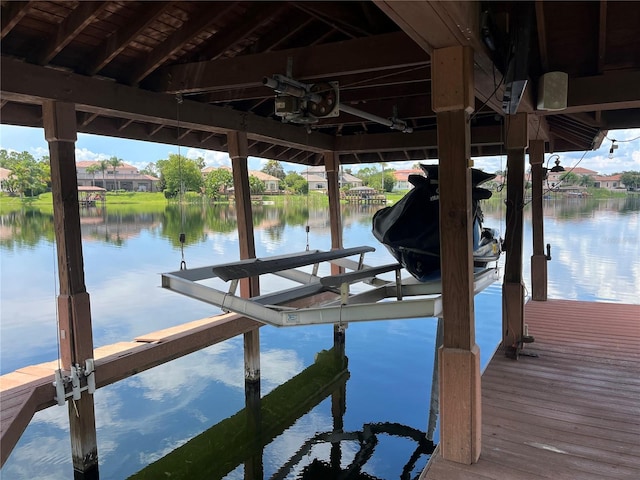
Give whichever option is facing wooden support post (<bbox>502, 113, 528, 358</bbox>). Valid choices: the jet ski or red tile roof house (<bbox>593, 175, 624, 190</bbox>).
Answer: the red tile roof house

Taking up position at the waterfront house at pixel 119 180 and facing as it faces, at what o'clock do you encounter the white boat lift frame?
The white boat lift frame is roughly at 12 o'clock from the waterfront house.

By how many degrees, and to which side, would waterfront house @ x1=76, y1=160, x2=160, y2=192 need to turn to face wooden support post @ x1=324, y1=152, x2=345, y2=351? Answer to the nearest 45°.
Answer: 0° — it already faces it

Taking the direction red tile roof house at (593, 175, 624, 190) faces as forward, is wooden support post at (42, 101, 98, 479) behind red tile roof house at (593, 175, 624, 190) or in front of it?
in front

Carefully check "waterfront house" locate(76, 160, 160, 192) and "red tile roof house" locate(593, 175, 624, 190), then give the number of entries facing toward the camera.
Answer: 2

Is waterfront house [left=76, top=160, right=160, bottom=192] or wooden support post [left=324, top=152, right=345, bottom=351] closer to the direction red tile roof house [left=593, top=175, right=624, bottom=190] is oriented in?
the wooden support post

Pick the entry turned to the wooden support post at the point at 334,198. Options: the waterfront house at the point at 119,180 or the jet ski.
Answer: the waterfront house

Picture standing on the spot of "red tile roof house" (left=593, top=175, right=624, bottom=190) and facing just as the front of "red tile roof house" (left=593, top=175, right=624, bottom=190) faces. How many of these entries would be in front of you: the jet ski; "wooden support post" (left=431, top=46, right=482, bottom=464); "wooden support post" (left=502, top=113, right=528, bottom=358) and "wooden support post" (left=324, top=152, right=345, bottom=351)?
4

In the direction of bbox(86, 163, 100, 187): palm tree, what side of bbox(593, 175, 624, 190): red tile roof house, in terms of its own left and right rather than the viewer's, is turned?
right

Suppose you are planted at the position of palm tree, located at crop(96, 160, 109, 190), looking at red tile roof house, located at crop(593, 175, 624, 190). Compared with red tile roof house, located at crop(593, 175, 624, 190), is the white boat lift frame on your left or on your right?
right

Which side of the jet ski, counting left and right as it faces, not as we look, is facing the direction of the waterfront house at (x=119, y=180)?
right

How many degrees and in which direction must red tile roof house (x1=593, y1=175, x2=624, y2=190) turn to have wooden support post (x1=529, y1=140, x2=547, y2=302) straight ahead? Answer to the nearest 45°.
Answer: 0° — it already faces it

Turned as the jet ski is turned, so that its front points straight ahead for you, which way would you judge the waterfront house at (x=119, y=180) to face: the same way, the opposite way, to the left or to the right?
to the left

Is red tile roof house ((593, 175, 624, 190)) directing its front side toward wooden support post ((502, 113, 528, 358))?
yes

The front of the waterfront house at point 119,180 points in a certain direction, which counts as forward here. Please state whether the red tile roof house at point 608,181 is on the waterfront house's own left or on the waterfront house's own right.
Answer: on the waterfront house's own left

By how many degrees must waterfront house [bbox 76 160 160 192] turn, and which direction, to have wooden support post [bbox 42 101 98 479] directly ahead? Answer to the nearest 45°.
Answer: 0° — it already faces it
